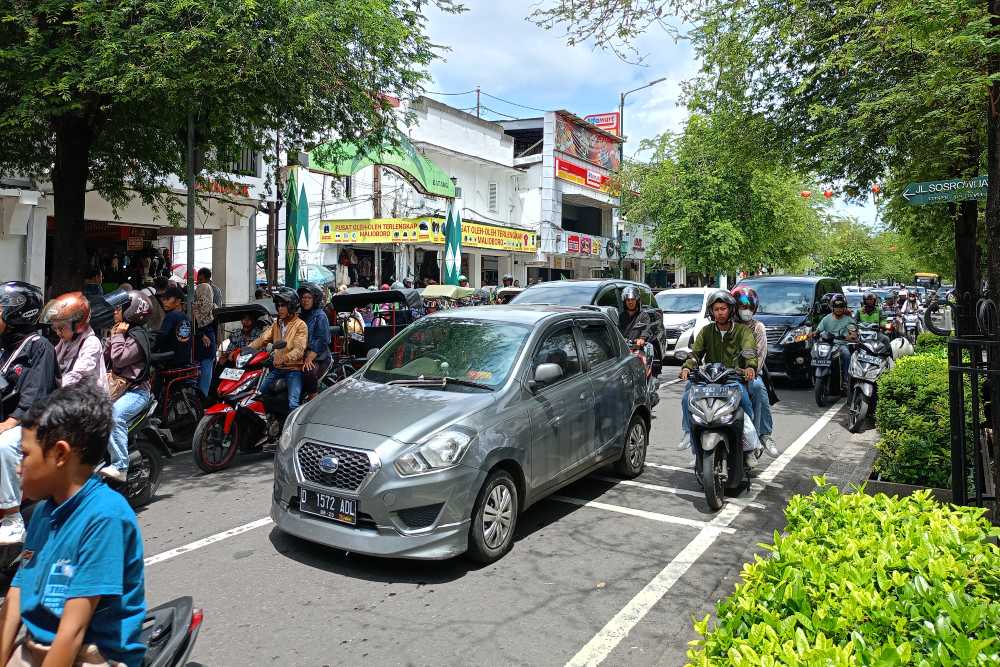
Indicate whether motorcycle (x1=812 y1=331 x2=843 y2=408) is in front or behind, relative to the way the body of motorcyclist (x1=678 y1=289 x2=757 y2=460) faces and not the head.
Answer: behind

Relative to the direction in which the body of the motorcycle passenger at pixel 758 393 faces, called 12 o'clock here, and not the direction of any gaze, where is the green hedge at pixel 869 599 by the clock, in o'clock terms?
The green hedge is roughly at 12 o'clock from the motorcycle passenger.

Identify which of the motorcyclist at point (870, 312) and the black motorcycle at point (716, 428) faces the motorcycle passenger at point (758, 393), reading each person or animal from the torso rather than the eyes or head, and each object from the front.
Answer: the motorcyclist at point (870, 312)

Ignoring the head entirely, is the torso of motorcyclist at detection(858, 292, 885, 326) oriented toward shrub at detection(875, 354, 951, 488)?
yes

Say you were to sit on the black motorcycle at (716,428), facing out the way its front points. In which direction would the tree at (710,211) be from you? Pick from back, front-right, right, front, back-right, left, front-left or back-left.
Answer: back
